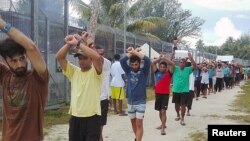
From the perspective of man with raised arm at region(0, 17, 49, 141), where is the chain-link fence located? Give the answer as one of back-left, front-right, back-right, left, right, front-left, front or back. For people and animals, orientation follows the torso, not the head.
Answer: back

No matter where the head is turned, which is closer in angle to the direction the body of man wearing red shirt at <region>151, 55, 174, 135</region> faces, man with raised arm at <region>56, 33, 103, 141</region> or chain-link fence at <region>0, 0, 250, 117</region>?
the man with raised arm

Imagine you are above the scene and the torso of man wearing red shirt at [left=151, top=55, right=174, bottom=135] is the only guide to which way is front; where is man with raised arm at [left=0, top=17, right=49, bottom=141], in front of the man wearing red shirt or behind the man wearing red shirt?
in front

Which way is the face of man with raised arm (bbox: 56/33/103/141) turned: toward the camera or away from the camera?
toward the camera

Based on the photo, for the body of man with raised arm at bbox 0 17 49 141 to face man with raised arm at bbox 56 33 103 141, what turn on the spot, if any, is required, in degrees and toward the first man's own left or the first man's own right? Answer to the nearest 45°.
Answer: approximately 135° to the first man's own left

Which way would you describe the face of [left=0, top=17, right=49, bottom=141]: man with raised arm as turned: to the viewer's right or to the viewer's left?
to the viewer's right

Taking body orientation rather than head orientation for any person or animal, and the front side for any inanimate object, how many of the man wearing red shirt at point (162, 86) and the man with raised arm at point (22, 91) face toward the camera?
2

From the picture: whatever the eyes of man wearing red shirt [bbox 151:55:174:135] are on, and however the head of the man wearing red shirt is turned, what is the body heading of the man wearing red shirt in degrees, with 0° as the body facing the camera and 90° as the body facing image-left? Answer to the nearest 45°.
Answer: approximately 0°

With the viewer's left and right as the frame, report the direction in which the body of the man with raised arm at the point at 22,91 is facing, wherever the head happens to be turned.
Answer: facing the viewer
